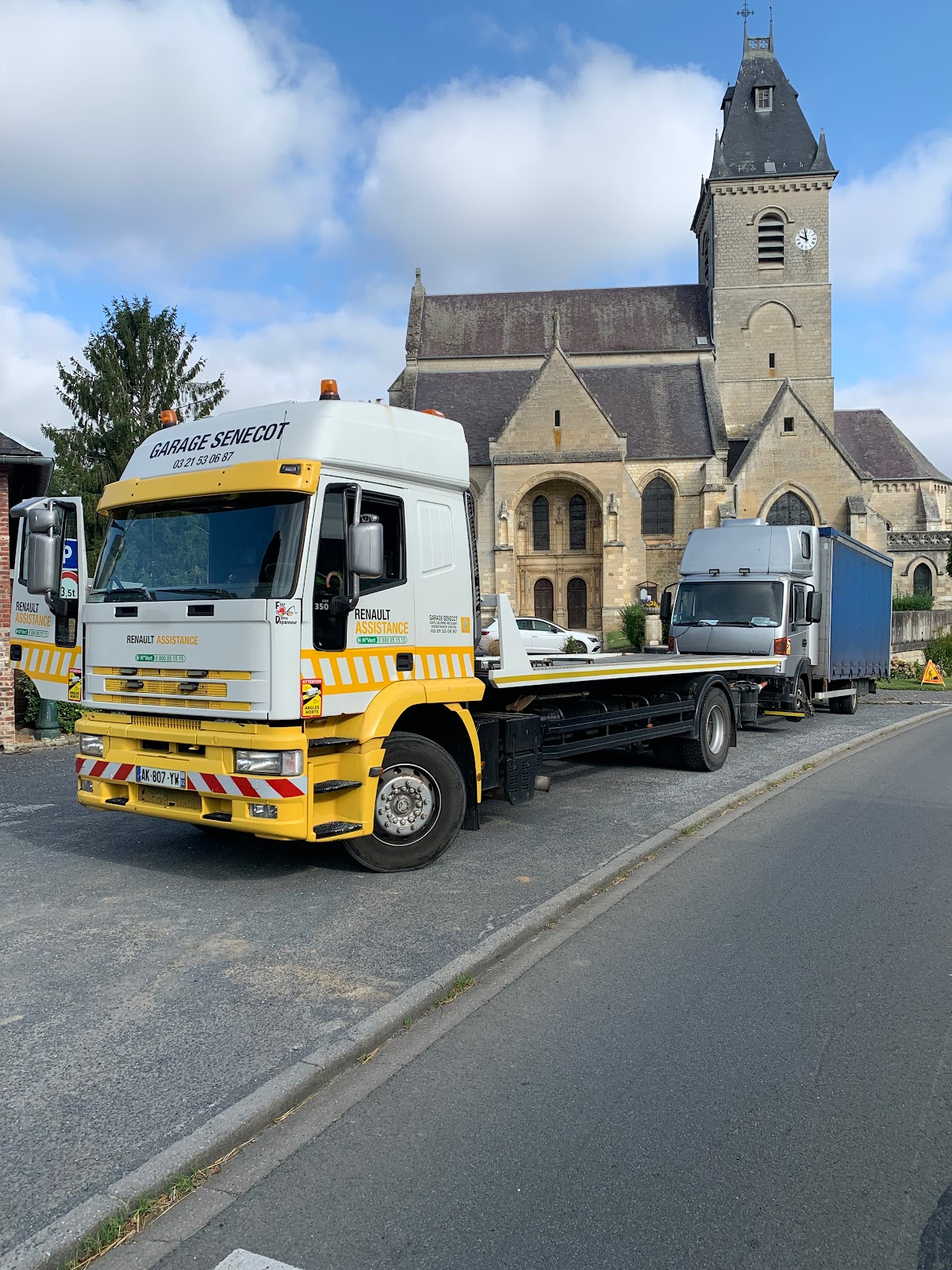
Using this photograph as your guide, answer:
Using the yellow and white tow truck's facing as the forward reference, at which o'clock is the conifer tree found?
The conifer tree is roughly at 4 o'clock from the yellow and white tow truck.

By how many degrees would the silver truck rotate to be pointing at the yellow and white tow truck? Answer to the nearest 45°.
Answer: approximately 45° to its left

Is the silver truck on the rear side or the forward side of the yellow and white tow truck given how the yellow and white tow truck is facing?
on the rear side

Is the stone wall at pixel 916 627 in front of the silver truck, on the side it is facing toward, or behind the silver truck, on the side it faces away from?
behind

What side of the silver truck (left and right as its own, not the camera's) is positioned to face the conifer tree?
right

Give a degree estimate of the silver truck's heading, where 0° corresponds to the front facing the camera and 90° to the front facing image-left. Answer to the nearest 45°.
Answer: approximately 45°

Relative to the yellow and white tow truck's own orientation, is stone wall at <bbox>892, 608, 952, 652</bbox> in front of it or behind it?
behind
